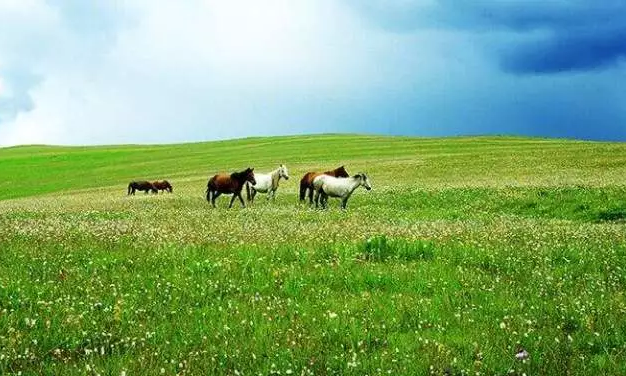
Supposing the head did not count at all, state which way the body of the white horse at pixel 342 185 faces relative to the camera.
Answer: to the viewer's right

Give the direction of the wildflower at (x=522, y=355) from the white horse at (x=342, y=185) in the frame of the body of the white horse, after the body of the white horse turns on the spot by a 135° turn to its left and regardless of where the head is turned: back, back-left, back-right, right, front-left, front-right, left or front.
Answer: back-left
